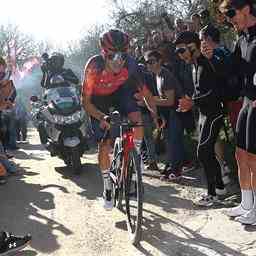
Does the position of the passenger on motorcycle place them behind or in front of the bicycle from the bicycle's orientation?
behind

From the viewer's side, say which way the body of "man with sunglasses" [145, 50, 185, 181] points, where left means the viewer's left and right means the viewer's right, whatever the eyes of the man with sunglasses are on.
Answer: facing the viewer and to the left of the viewer

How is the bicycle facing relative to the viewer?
toward the camera

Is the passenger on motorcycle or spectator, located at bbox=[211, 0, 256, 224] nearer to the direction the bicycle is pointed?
the spectator

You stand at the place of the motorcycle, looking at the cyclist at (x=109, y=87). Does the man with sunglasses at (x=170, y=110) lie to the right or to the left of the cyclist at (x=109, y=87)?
left

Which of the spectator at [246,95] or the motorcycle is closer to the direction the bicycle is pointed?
the spectator

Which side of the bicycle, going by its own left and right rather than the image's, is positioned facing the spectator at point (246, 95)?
left

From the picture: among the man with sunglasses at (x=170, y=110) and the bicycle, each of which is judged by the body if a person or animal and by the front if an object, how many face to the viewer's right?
0

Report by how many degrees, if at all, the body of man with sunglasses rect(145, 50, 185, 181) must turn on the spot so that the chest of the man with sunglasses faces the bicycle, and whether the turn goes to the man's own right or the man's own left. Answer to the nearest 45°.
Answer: approximately 45° to the man's own left

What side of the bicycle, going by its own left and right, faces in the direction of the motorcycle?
back

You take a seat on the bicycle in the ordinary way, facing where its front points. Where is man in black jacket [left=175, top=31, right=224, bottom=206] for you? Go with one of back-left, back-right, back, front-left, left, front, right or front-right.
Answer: back-left

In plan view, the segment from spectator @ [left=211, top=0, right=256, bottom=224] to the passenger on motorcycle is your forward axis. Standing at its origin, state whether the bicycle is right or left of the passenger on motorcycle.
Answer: left
